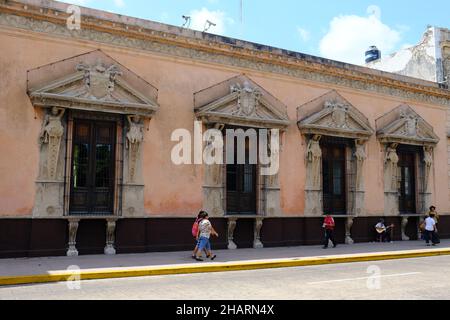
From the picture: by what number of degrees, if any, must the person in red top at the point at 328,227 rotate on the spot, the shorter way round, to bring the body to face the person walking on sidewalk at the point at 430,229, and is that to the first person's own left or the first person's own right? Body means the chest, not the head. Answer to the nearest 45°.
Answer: approximately 45° to the first person's own right

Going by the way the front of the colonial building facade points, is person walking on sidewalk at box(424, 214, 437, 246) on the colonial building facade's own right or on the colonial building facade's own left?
on the colonial building facade's own left

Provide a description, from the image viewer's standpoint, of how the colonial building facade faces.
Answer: facing the viewer and to the right of the viewer

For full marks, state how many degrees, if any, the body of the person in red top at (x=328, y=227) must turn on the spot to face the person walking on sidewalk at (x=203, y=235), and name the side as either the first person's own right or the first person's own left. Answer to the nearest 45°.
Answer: approximately 135° to the first person's own left
